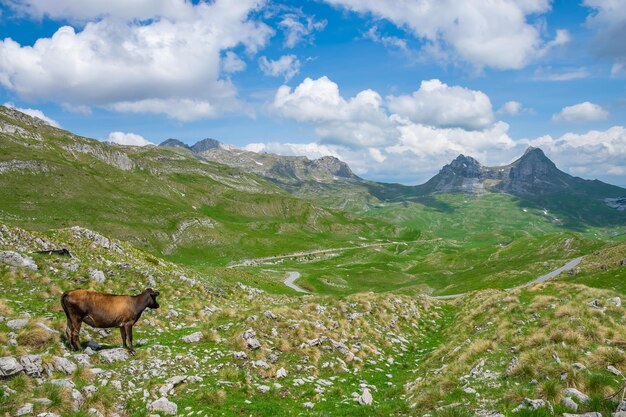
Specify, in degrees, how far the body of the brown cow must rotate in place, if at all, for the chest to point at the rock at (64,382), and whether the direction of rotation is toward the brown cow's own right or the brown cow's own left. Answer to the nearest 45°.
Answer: approximately 90° to the brown cow's own right

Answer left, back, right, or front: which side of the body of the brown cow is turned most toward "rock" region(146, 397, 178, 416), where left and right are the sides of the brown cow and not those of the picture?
right

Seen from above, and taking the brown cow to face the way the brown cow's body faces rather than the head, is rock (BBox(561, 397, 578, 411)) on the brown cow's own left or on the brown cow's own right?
on the brown cow's own right

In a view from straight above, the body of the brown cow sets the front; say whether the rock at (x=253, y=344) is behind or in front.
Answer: in front

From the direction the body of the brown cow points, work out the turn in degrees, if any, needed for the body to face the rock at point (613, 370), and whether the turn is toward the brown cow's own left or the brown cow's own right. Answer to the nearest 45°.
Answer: approximately 45° to the brown cow's own right

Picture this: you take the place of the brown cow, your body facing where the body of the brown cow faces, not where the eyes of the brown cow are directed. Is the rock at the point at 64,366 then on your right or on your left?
on your right

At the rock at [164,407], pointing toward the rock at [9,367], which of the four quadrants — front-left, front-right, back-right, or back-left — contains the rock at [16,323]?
front-right

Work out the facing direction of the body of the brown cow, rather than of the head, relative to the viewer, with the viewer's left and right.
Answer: facing to the right of the viewer

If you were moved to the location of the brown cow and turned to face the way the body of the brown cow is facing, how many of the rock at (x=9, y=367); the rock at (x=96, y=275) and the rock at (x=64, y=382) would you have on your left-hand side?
1

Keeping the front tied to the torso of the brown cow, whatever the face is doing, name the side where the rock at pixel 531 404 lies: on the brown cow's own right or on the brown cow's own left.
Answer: on the brown cow's own right

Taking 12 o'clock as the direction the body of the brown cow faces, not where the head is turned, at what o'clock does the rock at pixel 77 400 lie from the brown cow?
The rock is roughly at 3 o'clock from the brown cow.

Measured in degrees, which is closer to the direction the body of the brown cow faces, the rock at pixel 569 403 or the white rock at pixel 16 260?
the rock

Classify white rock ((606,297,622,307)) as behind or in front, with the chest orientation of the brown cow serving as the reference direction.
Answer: in front

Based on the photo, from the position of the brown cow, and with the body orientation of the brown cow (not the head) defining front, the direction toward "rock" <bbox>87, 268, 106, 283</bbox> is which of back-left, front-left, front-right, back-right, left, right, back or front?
left

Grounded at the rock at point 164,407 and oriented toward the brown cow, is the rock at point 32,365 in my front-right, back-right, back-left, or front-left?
front-left

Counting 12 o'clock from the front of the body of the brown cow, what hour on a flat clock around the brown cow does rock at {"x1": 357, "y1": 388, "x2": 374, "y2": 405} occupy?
The rock is roughly at 1 o'clock from the brown cow.
